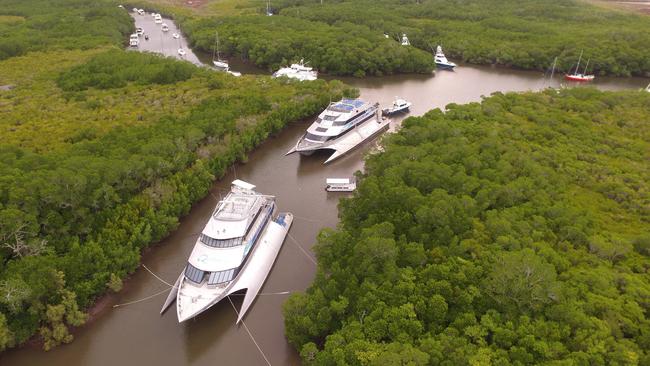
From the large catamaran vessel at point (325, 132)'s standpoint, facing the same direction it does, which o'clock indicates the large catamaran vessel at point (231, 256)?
the large catamaran vessel at point (231, 256) is roughly at 11 o'clock from the large catamaran vessel at point (325, 132).

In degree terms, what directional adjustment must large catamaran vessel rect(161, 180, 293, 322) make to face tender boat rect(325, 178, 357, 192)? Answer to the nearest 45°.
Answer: approximately 180°

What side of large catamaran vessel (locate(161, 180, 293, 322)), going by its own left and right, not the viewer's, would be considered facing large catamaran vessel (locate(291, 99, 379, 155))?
back

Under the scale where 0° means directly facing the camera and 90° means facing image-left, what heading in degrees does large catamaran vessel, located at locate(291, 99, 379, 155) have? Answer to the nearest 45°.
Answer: approximately 45°

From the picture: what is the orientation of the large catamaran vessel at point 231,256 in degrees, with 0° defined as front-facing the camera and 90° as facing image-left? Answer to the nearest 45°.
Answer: approximately 45°
